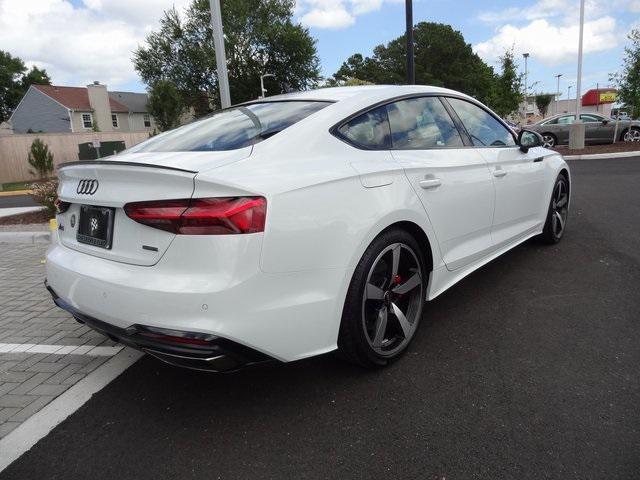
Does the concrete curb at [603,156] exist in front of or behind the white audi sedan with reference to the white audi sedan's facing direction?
in front

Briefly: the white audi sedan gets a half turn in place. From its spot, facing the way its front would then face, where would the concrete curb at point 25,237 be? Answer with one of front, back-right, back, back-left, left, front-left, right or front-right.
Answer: right

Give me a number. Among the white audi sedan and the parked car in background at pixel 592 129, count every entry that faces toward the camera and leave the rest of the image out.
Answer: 0

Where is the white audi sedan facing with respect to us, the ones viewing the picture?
facing away from the viewer and to the right of the viewer

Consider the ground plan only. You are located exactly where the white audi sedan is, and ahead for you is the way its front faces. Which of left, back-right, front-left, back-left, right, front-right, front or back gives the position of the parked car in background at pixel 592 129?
front
